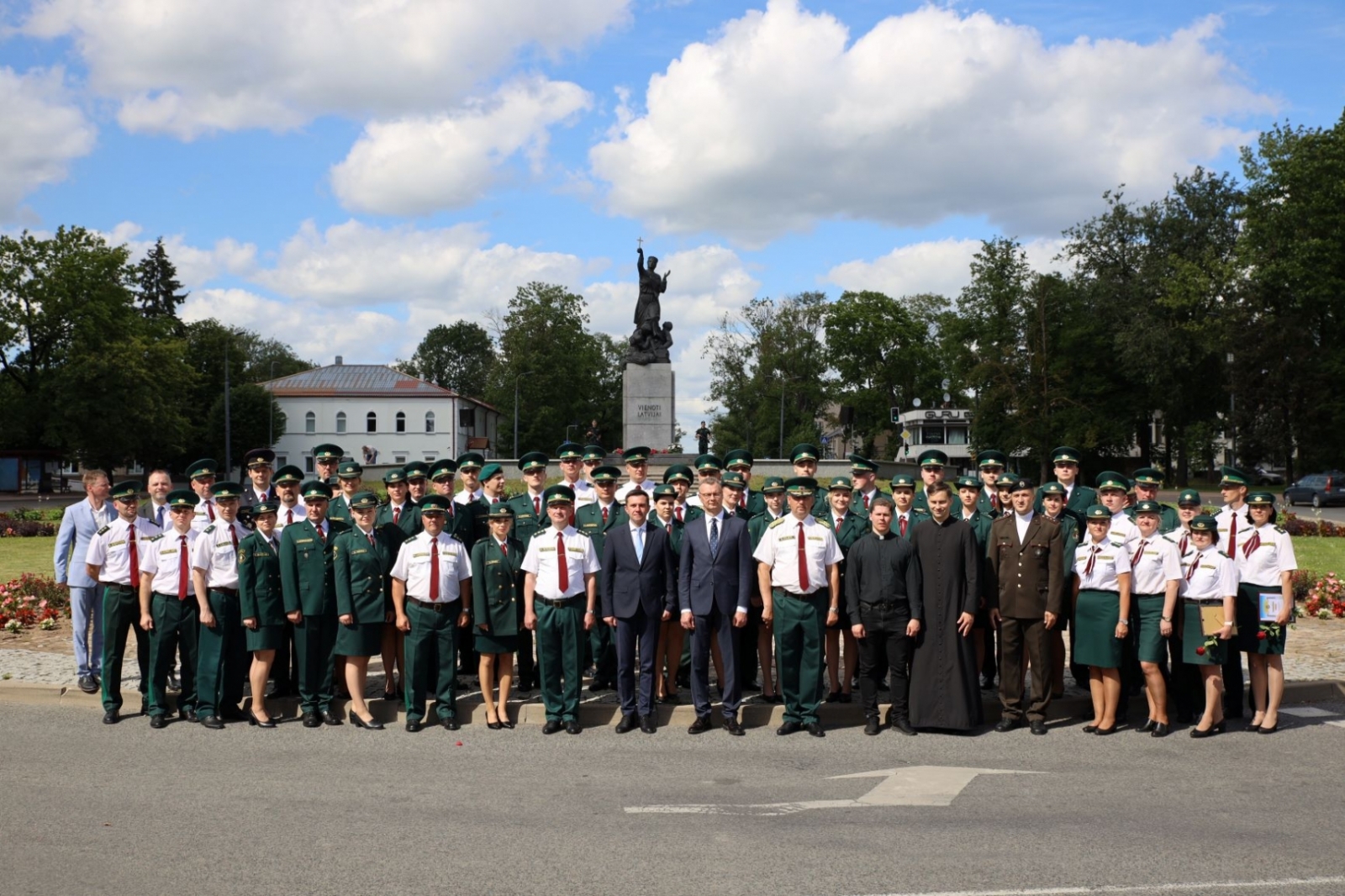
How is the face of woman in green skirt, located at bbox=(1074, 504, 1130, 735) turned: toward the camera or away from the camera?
toward the camera

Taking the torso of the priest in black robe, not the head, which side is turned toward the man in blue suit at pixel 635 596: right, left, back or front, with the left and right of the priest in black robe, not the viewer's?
right

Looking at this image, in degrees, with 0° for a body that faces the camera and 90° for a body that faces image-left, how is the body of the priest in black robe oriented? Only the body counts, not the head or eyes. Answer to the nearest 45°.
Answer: approximately 0°

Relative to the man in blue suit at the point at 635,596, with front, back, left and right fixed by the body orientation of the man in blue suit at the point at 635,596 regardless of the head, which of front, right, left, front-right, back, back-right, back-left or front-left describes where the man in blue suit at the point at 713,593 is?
left

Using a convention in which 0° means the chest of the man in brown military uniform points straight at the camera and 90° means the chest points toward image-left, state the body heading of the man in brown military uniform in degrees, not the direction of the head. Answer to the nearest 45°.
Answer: approximately 0°

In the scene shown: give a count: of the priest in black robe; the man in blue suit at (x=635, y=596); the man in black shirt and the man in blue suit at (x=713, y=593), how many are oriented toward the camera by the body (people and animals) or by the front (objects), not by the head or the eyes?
4

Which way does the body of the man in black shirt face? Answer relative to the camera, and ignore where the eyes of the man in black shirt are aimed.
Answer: toward the camera

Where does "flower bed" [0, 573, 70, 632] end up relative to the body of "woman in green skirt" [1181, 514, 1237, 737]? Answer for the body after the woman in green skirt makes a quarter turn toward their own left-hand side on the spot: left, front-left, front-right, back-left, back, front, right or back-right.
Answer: back-right

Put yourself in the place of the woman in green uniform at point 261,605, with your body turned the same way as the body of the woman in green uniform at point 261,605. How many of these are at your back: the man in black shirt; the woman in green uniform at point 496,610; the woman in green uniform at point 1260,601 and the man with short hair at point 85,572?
1

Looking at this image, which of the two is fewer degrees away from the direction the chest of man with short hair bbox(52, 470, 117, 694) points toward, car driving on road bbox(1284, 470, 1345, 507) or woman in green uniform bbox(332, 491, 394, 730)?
the woman in green uniform

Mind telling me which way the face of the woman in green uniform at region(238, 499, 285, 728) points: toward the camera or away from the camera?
toward the camera
